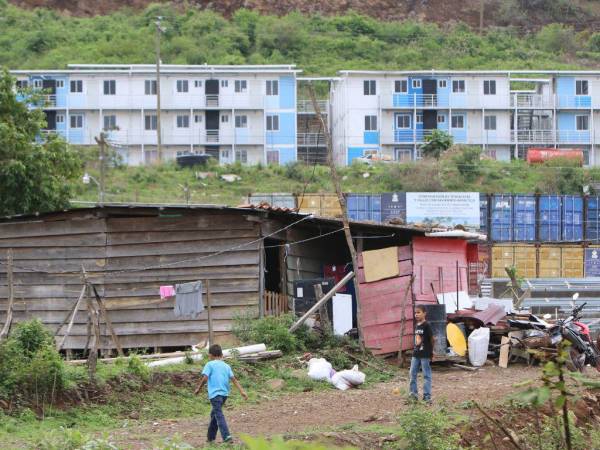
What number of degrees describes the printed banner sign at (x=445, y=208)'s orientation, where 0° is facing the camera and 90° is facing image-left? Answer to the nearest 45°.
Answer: approximately 0°

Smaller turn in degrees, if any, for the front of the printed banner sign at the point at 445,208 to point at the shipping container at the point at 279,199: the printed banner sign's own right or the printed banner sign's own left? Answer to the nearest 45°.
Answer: approximately 90° to the printed banner sign's own right

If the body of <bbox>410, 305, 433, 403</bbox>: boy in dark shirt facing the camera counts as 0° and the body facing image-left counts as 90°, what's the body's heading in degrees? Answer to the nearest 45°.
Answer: approximately 45°

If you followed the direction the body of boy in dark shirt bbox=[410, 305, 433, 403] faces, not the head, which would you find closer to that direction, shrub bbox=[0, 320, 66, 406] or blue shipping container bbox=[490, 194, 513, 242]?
the shrub
